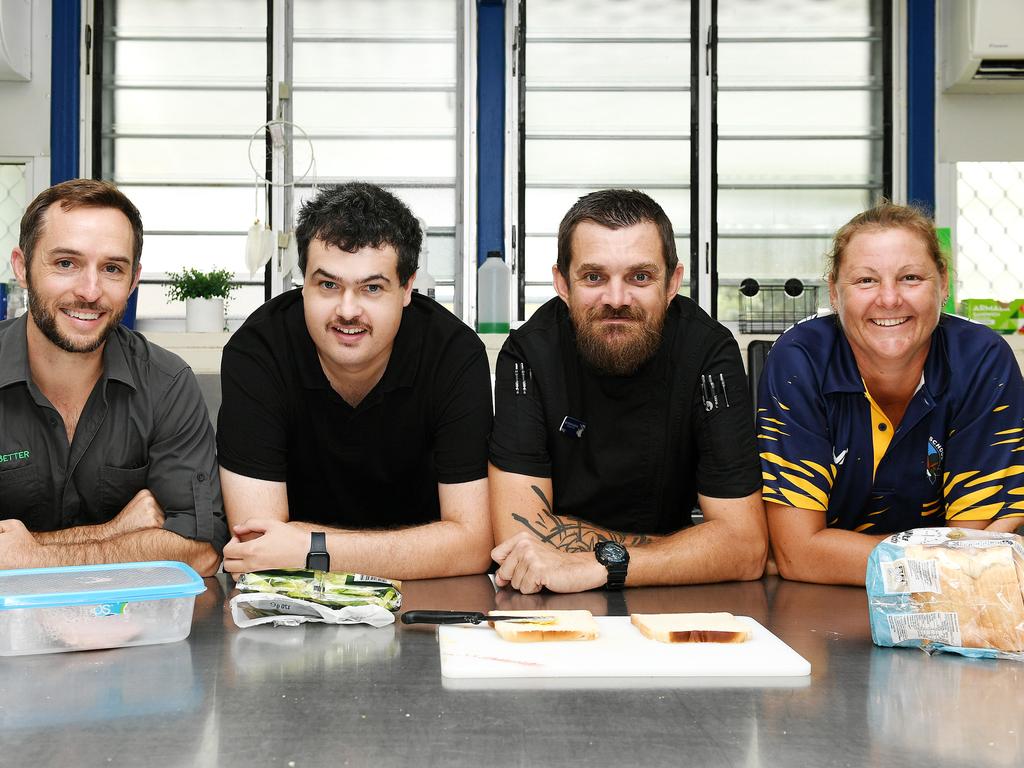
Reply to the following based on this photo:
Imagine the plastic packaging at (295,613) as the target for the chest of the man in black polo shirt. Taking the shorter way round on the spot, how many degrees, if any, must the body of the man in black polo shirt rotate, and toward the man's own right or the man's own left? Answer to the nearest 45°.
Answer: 0° — they already face it

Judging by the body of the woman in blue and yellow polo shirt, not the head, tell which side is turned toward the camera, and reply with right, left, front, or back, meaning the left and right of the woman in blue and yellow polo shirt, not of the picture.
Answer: front

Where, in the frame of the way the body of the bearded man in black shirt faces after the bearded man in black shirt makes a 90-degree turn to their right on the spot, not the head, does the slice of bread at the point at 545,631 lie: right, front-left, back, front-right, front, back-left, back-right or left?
left

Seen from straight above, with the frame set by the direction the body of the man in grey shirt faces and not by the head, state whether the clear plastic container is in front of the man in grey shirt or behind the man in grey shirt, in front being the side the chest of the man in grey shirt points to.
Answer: in front

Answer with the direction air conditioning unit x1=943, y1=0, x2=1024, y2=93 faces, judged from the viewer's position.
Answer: facing the viewer

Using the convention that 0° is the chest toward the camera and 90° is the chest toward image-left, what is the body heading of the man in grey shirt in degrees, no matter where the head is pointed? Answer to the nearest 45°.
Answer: approximately 0°

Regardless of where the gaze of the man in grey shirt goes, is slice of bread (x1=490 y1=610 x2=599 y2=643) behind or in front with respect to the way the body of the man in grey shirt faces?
in front

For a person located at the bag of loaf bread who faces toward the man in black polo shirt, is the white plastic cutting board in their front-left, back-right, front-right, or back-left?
front-left

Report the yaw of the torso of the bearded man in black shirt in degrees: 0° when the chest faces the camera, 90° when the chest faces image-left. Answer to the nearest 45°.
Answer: approximately 0°

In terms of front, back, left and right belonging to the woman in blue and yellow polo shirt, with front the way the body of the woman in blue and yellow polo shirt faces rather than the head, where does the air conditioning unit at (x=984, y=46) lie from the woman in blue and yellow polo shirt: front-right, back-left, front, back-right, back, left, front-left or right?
back

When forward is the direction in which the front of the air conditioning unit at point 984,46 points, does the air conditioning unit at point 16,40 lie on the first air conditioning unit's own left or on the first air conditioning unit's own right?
on the first air conditioning unit's own right

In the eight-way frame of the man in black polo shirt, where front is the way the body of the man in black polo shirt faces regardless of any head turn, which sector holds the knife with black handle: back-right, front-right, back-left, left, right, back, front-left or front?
front
